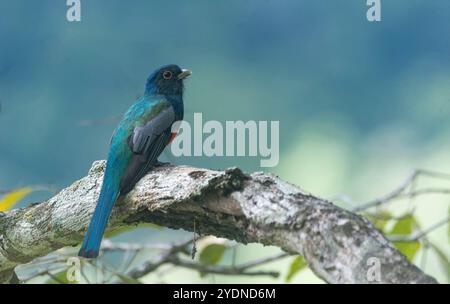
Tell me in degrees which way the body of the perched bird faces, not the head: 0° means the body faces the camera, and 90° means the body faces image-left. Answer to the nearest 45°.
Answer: approximately 225°

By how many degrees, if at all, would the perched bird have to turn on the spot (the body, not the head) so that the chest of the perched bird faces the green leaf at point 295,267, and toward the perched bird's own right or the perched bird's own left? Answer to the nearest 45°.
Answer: approximately 45° to the perched bird's own right

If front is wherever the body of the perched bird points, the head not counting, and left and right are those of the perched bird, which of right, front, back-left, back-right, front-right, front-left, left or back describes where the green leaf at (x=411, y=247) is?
front-right
